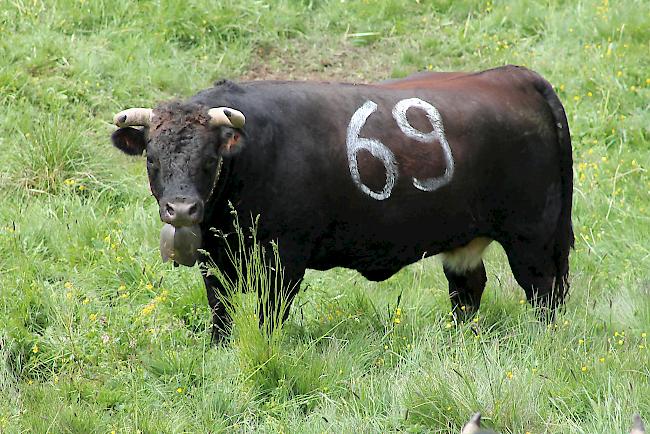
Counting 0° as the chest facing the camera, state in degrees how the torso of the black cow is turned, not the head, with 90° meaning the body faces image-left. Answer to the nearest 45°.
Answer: approximately 90°
